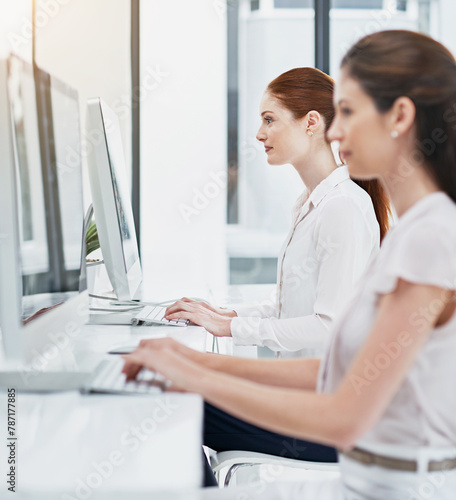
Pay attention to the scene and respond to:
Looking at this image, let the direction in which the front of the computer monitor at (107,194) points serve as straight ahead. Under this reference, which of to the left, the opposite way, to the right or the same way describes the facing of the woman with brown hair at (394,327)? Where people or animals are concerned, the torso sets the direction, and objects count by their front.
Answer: the opposite way

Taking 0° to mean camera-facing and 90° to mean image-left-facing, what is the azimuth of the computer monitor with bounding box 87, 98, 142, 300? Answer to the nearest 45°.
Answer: approximately 270°

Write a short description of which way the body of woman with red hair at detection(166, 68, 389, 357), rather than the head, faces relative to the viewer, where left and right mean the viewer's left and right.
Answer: facing to the left of the viewer

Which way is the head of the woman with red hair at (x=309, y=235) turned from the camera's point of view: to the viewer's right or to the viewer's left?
to the viewer's left

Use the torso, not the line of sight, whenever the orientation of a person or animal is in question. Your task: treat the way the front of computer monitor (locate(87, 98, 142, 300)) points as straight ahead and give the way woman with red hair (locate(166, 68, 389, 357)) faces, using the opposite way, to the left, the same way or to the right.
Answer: the opposite way

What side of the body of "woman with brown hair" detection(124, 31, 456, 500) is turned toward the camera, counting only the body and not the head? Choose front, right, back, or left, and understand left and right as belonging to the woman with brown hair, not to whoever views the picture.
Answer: left
